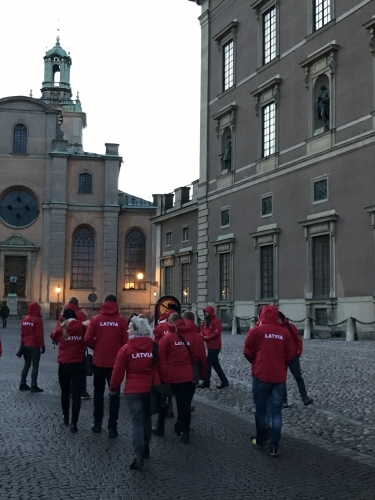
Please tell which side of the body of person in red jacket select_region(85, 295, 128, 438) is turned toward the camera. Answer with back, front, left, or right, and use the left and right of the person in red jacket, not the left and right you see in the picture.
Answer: back

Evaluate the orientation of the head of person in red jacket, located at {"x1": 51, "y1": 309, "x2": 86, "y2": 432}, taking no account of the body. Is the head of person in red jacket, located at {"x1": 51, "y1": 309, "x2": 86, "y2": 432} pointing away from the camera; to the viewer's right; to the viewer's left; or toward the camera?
away from the camera

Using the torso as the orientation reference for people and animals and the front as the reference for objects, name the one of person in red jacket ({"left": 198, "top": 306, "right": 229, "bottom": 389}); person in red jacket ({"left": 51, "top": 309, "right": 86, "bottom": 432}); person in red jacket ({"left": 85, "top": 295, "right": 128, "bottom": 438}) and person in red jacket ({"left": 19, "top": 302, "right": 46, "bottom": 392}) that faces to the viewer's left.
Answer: person in red jacket ({"left": 198, "top": 306, "right": 229, "bottom": 389})

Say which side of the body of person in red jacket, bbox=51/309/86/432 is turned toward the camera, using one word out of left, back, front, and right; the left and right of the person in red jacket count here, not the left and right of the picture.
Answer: back

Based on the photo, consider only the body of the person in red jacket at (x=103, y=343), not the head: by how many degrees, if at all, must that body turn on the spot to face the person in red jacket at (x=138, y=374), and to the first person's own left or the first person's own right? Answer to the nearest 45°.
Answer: approximately 180°

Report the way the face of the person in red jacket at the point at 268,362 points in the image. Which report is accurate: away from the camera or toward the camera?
away from the camera

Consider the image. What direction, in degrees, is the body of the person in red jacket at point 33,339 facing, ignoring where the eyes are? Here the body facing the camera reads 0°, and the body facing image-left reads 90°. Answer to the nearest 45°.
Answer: approximately 225°

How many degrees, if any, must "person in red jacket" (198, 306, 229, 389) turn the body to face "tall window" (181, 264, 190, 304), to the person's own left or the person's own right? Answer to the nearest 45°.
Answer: approximately 90° to the person's own right

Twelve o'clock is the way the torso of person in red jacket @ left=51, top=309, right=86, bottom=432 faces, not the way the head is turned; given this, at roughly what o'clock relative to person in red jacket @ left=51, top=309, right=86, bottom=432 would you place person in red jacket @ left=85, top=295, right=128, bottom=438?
person in red jacket @ left=85, top=295, right=128, bottom=438 is roughly at 4 o'clock from person in red jacket @ left=51, top=309, right=86, bottom=432.

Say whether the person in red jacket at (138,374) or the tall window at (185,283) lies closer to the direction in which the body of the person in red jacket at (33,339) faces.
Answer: the tall window

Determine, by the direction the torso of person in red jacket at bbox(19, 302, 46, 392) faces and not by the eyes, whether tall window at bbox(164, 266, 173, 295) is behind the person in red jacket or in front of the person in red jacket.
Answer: in front

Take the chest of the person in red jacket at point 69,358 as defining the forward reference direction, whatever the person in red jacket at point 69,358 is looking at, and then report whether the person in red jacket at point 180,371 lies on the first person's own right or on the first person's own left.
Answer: on the first person's own right

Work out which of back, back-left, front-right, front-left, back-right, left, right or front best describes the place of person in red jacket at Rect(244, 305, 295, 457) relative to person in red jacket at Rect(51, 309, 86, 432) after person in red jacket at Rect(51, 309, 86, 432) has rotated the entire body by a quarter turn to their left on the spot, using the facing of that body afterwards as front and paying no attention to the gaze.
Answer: back-left
